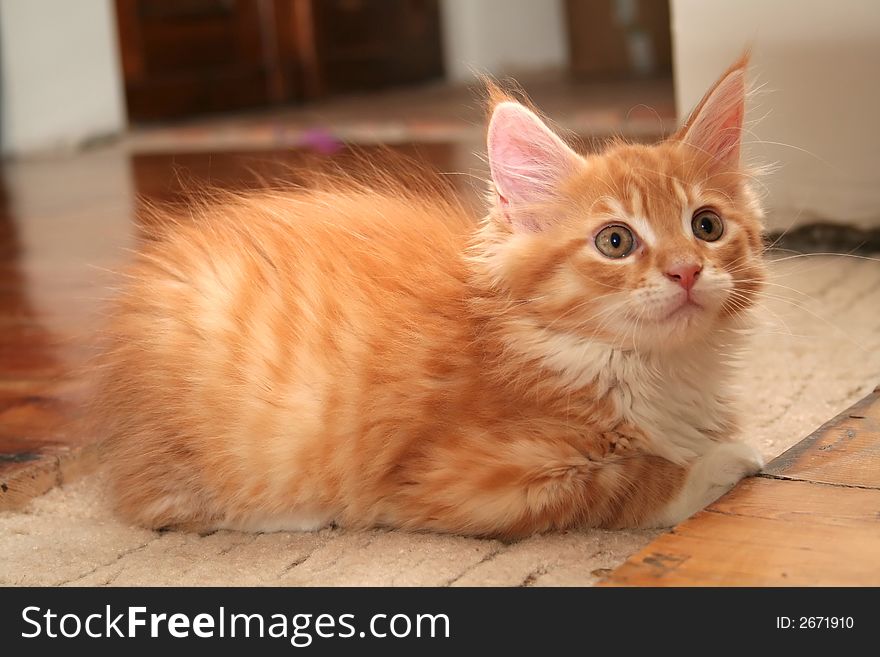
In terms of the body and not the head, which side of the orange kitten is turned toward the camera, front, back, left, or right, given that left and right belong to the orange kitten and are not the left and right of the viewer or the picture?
right

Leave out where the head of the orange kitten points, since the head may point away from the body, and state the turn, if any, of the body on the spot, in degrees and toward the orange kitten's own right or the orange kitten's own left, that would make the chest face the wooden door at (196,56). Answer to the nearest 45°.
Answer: approximately 90° to the orange kitten's own left
